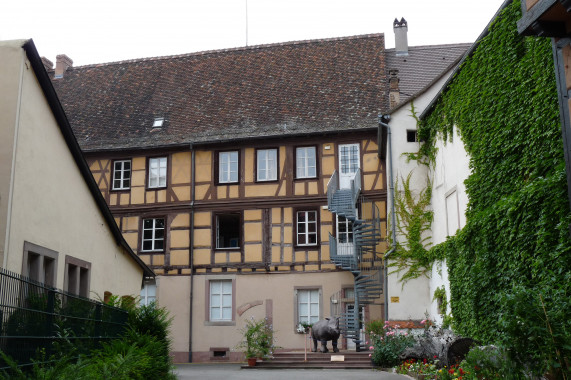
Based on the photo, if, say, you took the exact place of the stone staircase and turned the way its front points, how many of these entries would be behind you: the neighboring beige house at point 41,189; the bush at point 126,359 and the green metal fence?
0

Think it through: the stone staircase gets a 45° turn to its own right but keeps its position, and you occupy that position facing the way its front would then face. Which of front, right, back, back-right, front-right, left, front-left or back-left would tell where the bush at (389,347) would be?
left

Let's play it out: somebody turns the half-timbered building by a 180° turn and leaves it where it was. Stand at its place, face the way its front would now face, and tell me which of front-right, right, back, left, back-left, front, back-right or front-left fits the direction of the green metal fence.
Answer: back

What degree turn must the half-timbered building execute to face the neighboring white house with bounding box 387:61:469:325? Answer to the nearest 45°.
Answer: approximately 45° to its left

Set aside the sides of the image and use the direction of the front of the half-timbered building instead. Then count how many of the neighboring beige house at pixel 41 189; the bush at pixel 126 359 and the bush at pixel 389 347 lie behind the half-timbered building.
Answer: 0

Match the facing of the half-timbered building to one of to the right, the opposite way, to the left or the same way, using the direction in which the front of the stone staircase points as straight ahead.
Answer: the same way

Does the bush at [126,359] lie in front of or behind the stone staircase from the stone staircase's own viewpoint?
in front

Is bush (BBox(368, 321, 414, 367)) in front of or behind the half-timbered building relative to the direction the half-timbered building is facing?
in front

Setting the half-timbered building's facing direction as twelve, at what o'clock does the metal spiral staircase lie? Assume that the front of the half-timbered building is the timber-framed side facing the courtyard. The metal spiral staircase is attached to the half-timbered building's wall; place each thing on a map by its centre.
The metal spiral staircase is roughly at 10 o'clock from the half-timbered building.

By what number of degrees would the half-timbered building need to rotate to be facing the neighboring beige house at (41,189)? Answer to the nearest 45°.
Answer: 0° — it already faces it

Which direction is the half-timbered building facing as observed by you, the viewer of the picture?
facing the viewer
